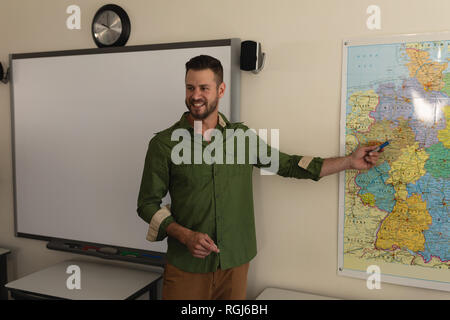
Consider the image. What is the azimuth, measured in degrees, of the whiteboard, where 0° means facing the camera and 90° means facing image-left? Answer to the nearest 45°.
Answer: approximately 45°

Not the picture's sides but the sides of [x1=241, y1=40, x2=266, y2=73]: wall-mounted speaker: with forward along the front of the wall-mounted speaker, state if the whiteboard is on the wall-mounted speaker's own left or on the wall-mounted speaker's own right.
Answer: on the wall-mounted speaker's own right

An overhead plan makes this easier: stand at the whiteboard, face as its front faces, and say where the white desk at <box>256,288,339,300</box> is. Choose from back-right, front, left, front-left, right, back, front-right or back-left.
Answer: left

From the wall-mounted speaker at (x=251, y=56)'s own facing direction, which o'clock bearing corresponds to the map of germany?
The map of germany is roughly at 8 o'clock from the wall-mounted speaker.

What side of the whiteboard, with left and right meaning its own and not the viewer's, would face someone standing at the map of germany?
left

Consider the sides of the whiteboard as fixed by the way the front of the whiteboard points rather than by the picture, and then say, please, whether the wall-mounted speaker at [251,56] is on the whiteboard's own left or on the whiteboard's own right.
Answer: on the whiteboard's own left

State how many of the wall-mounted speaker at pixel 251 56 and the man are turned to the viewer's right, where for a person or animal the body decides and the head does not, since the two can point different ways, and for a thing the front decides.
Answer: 0

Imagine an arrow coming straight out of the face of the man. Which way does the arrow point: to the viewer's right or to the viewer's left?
to the viewer's left

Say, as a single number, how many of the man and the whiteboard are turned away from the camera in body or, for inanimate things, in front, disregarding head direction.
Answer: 0

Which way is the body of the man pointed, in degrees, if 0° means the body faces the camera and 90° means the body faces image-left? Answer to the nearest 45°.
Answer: approximately 0°

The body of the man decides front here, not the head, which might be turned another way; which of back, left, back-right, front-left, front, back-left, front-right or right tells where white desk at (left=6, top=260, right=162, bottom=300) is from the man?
back-right

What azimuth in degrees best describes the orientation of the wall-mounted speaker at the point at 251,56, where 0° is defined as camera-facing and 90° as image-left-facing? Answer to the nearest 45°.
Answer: approximately 45°
